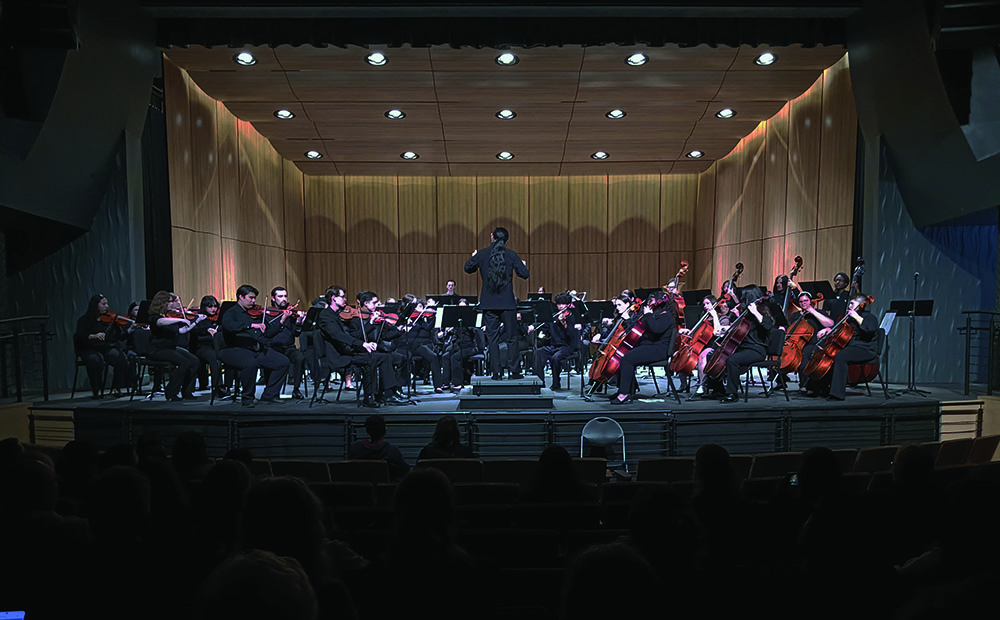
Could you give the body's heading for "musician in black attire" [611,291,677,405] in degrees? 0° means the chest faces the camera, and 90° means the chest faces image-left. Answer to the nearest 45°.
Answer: approximately 90°

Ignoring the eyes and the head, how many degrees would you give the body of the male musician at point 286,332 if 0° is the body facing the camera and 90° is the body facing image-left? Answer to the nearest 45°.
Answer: approximately 315°

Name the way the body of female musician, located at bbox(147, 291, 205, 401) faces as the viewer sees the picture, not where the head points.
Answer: to the viewer's right

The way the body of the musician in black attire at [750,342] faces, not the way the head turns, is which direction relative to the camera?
to the viewer's left

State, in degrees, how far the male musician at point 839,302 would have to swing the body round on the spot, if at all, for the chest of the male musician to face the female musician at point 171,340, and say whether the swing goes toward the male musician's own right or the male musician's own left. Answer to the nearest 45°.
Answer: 0° — they already face them

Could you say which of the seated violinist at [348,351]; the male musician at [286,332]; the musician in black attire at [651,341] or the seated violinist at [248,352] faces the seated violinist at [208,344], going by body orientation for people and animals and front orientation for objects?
the musician in black attire

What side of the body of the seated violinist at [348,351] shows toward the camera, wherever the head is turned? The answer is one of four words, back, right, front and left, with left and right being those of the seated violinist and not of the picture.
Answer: right

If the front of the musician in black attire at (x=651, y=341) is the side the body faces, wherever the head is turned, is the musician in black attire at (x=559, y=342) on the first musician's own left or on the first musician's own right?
on the first musician's own right

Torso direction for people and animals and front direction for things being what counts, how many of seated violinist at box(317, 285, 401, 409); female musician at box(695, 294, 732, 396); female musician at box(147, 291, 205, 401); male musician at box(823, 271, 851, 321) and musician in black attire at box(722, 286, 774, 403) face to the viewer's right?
2

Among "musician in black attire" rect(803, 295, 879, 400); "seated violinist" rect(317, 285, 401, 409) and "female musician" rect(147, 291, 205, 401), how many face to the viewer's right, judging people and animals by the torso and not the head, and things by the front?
2

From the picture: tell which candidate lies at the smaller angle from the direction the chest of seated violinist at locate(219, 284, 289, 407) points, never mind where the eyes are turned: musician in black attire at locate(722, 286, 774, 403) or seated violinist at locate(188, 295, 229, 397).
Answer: the musician in black attire

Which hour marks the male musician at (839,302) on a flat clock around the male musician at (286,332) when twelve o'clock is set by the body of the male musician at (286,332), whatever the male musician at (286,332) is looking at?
the male musician at (839,302) is roughly at 11 o'clock from the male musician at (286,332).

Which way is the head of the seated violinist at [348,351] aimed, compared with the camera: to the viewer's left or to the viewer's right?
to the viewer's right
